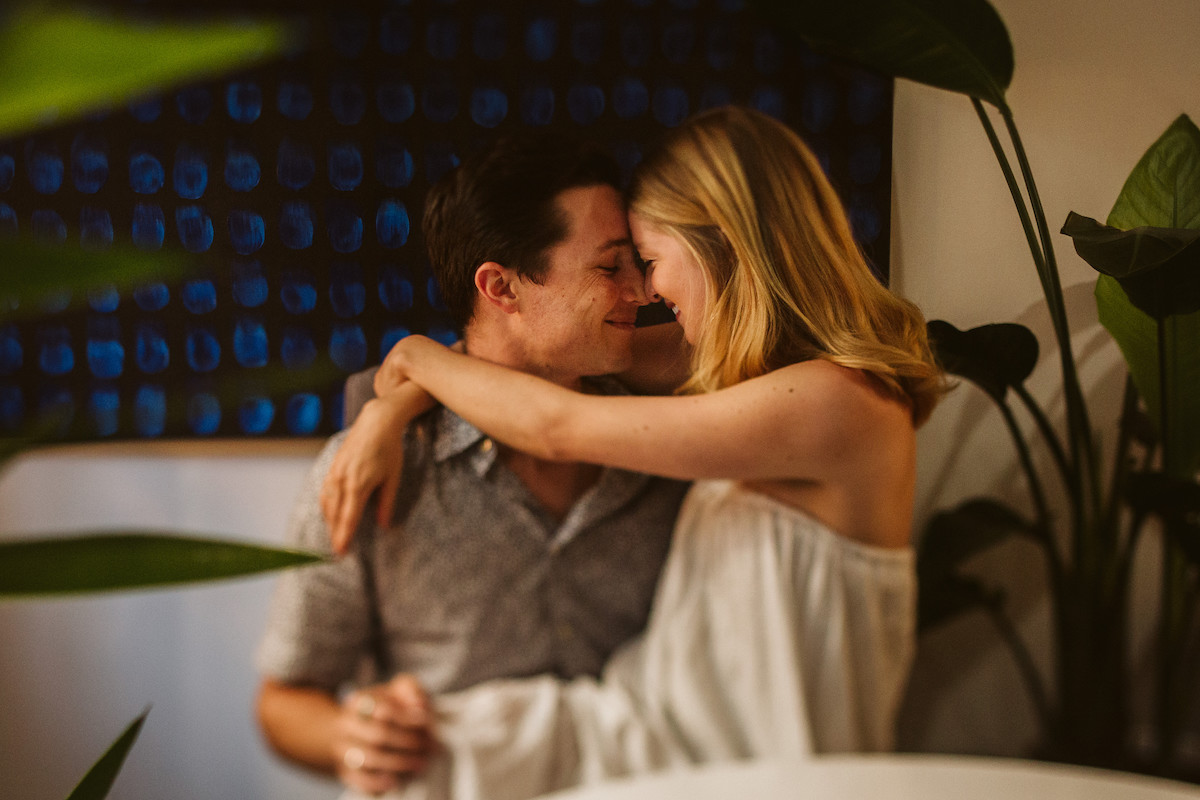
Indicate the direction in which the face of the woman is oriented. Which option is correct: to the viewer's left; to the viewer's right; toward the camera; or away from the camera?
to the viewer's left

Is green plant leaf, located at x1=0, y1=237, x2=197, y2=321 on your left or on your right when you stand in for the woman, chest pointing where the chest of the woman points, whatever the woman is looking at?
on your left

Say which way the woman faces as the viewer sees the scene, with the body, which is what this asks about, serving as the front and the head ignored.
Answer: to the viewer's left

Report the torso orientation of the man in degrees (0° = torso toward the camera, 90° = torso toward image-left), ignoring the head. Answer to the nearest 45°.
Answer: approximately 315°
